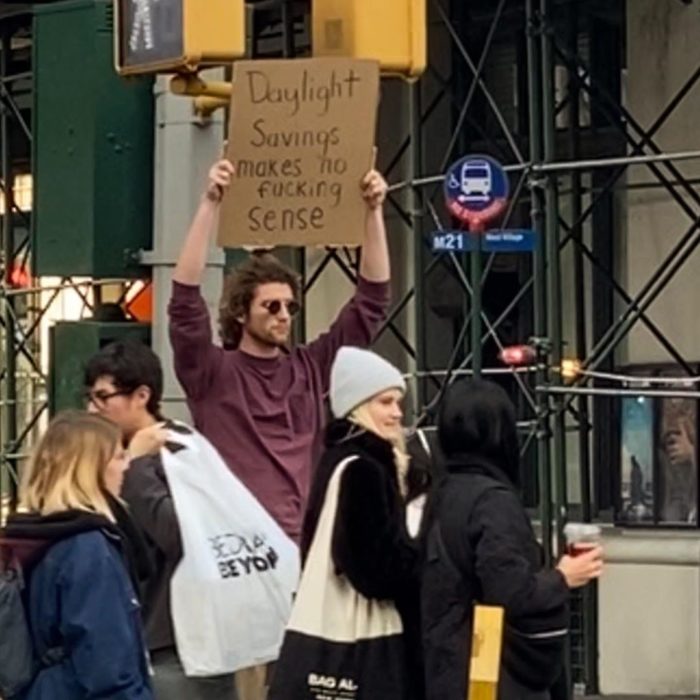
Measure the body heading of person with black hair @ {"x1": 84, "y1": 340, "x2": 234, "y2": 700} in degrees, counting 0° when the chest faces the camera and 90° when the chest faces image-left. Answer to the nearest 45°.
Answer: approximately 90°

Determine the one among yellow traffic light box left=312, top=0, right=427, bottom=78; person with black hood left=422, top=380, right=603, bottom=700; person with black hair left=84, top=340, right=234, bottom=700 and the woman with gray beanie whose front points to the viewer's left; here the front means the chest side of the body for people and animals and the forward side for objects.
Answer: person with black hair left=84, top=340, right=234, bottom=700

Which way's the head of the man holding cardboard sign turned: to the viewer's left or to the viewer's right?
to the viewer's right

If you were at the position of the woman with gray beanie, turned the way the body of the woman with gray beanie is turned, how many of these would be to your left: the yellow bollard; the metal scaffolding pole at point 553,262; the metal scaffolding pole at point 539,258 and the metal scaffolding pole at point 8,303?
3

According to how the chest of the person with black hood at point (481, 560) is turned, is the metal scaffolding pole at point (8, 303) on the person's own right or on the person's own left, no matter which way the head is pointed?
on the person's own left

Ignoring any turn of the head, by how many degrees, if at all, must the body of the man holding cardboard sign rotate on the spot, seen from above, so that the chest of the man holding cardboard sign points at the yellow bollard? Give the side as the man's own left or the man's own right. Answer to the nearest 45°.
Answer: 0° — they already face it

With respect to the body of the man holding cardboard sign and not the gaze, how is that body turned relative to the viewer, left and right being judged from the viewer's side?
facing the viewer and to the right of the viewer

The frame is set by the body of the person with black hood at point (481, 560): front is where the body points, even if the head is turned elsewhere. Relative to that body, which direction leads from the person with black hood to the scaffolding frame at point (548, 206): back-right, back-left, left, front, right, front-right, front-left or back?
front-left
